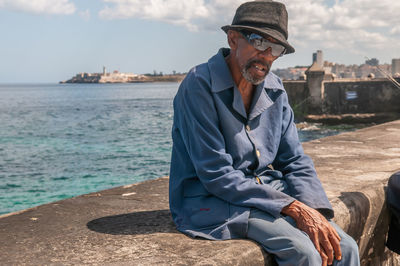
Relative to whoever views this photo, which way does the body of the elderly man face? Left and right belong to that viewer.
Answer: facing the viewer and to the right of the viewer

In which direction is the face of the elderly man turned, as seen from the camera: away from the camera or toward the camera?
toward the camera
